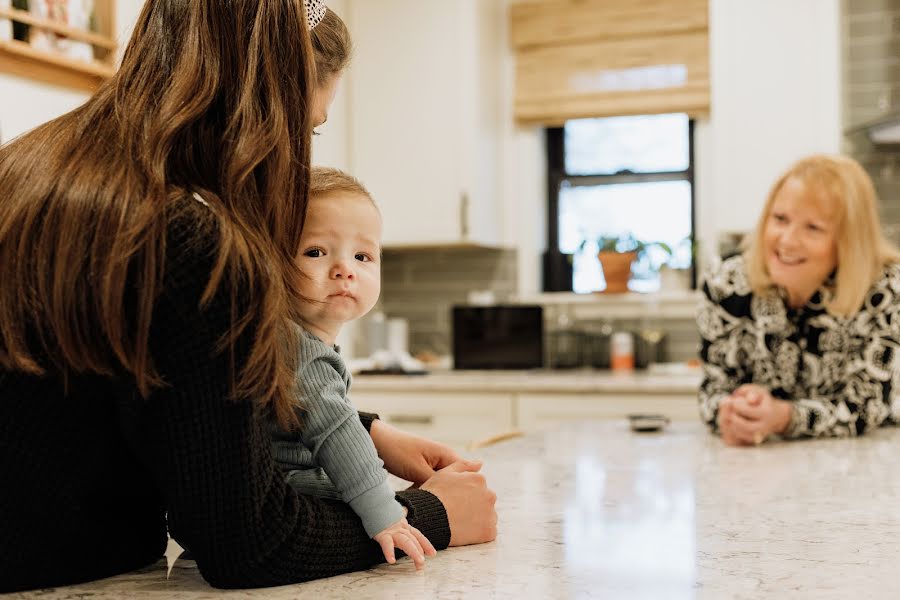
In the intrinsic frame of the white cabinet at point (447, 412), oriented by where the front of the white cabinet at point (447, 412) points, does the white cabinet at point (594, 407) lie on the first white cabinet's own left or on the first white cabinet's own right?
on the first white cabinet's own left

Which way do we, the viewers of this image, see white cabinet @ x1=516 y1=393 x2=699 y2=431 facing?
facing the viewer

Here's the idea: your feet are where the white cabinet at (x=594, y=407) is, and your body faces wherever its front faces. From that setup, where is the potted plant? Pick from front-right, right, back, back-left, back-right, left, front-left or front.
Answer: back

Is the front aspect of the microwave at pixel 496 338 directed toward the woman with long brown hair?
yes

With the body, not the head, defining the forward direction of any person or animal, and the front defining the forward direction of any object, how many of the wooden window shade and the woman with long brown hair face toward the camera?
1

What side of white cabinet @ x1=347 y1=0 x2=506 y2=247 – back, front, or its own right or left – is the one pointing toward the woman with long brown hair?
front

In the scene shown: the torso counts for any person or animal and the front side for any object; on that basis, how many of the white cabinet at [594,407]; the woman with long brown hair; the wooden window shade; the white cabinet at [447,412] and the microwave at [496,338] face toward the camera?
4

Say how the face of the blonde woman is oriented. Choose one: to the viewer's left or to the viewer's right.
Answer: to the viewer's left

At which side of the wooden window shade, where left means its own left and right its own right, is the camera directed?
front

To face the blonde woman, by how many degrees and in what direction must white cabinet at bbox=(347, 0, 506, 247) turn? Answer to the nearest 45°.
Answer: approximately 45° to its left

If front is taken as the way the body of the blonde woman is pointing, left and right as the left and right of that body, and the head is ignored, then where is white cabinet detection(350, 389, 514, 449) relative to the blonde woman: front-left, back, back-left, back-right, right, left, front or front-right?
right

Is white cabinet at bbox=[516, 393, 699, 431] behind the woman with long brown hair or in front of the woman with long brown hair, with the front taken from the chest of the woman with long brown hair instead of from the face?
in front

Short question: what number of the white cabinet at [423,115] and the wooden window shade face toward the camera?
2

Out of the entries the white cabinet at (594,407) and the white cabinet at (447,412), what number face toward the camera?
2

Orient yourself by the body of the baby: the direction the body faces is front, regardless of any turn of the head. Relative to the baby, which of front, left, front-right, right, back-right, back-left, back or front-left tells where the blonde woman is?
left

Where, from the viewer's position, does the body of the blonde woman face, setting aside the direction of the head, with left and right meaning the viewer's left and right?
facing the viewer and to the left of the viewer
